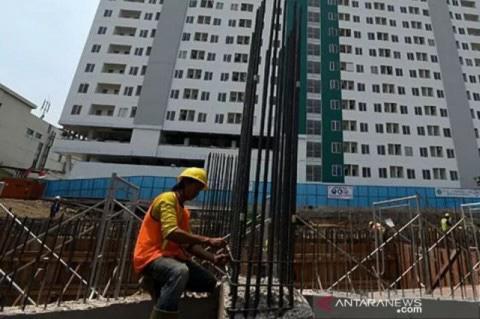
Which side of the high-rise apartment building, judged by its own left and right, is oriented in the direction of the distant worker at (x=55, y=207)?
front

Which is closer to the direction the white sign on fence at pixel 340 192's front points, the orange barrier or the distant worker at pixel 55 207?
the distant worker

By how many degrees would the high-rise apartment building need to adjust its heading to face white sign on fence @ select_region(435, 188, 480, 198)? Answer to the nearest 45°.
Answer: approximately 90° to its left

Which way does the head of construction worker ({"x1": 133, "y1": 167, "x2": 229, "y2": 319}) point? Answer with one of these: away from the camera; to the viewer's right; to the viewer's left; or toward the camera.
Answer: to the viewer's right

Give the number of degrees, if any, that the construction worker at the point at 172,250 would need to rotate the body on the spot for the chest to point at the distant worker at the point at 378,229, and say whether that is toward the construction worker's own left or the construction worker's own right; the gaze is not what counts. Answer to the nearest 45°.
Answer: approximately 45° to the construction worker's own left

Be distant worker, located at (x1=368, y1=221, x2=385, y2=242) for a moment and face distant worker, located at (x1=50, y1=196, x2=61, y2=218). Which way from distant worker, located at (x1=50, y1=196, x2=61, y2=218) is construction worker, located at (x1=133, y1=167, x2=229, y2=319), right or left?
left

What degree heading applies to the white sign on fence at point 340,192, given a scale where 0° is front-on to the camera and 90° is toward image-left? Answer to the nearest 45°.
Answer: approximately 0°

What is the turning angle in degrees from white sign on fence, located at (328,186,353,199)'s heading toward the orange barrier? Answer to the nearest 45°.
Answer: approximately 90° to its right

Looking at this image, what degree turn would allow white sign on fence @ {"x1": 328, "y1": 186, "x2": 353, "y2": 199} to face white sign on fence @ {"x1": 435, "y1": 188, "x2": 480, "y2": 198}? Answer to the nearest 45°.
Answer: approximately 90° to its left

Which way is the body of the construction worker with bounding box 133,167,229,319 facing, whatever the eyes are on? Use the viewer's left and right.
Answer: facing to the right of the viewer
